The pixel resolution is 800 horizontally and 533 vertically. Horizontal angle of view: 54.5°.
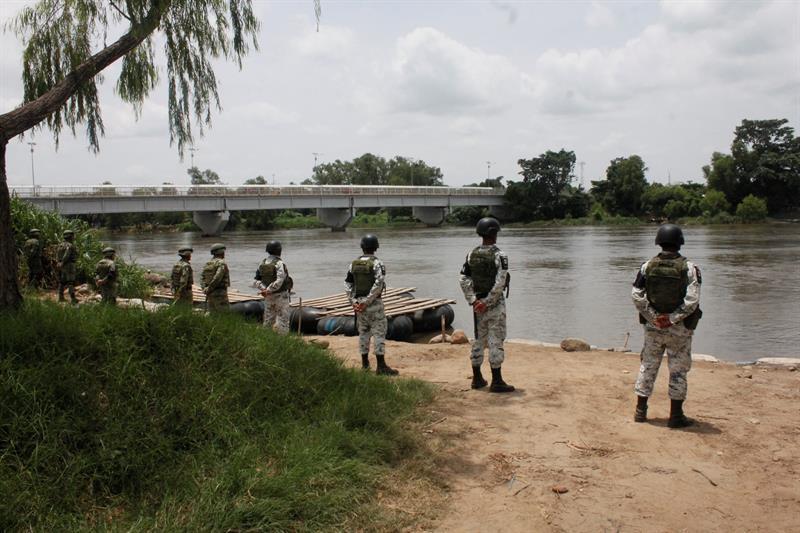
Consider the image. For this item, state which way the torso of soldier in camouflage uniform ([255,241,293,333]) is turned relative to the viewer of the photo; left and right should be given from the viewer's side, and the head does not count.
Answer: facing away from the viewer and to the right of the viewer

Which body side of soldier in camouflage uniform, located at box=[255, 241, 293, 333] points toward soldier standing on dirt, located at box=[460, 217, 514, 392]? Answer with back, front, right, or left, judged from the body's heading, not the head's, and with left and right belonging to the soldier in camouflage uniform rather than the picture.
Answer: right

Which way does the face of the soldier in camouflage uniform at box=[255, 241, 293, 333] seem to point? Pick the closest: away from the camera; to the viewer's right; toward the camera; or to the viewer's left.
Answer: away from the camera

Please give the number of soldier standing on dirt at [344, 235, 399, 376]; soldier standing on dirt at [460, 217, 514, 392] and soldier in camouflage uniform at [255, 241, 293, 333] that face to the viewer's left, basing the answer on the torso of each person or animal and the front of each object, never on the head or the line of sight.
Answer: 0

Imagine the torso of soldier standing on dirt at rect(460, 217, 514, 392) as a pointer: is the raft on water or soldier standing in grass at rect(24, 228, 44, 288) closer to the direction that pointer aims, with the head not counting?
the raft on water

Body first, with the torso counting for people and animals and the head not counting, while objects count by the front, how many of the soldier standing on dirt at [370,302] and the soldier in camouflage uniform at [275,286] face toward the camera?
0

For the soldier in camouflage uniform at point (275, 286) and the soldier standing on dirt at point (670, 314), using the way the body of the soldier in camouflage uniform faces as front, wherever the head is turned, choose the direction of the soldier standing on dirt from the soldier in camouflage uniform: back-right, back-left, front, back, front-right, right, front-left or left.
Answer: right

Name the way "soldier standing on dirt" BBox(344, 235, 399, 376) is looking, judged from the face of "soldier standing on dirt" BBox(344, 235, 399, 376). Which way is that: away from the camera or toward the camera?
away from the camera

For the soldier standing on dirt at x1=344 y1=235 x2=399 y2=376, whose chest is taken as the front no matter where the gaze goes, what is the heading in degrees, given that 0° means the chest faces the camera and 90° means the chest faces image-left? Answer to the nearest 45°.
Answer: approximately 225°

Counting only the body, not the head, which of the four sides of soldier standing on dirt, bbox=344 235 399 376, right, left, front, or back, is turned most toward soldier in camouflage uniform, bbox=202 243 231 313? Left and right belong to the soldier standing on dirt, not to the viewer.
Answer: left

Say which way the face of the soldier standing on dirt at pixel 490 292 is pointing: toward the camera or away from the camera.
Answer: away from the camera

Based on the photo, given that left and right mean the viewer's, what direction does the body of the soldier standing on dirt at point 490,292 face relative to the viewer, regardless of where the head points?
facing away from the viewer and to the right of the viewer

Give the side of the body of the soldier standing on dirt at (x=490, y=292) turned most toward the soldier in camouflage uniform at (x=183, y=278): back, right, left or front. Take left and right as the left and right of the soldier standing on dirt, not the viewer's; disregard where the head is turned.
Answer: left

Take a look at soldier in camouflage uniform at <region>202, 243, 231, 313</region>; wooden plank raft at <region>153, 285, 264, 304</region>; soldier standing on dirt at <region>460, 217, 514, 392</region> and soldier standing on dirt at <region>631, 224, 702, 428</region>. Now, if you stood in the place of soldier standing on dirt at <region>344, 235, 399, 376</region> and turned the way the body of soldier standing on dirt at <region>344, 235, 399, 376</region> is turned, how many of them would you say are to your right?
2

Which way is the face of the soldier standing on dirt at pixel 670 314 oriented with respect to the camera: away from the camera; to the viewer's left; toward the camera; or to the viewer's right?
away from the camera

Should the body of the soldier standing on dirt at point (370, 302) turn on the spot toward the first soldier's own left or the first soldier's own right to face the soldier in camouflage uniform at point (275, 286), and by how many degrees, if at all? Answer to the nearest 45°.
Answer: approximately 90° to the first soldier's own left
